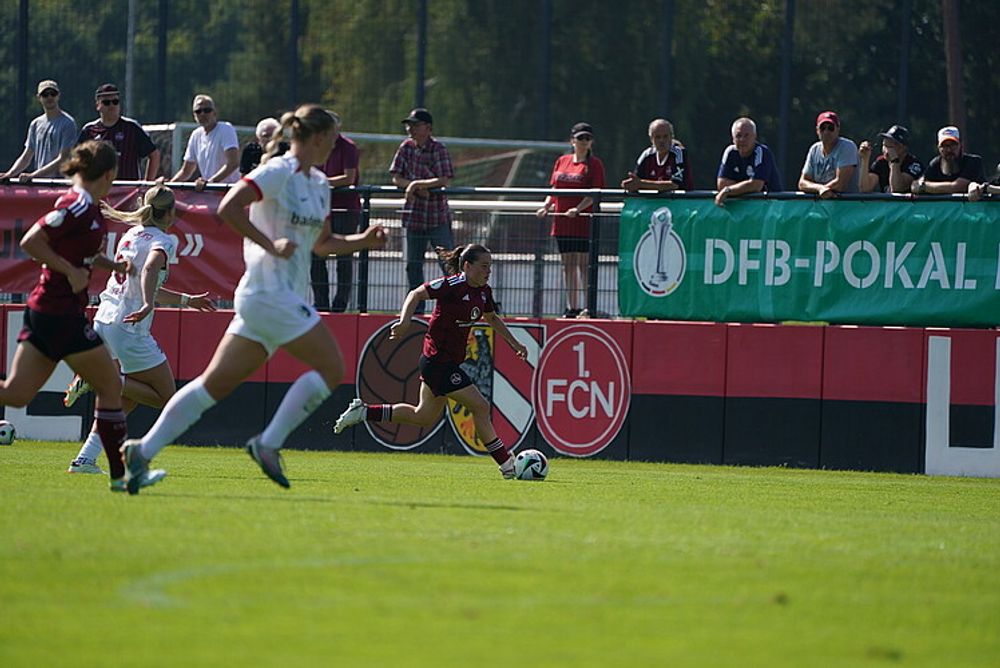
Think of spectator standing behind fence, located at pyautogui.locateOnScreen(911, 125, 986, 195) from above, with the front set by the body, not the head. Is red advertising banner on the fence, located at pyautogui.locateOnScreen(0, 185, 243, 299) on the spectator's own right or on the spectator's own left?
on the spectator's own right

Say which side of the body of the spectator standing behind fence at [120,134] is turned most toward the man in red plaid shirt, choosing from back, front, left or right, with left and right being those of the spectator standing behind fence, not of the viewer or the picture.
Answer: left

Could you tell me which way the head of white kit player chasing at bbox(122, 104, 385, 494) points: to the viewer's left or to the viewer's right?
to the viewer's right

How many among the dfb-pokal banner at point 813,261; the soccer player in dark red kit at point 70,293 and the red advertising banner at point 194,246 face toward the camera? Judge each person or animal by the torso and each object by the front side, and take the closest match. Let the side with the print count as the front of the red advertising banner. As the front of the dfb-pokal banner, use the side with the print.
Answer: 2

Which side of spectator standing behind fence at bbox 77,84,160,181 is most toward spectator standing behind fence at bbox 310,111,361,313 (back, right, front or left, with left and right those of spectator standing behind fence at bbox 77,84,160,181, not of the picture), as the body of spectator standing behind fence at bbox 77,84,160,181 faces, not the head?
left

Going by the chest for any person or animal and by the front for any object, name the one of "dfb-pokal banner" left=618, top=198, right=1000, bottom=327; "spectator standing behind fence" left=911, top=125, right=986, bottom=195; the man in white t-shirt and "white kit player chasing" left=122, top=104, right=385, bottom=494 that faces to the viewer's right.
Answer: the white kit player chasing

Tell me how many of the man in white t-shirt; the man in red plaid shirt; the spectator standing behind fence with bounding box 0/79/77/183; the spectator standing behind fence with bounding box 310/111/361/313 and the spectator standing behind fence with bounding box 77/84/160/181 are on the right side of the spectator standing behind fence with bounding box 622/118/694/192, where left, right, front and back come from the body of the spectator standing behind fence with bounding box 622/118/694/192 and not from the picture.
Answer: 5

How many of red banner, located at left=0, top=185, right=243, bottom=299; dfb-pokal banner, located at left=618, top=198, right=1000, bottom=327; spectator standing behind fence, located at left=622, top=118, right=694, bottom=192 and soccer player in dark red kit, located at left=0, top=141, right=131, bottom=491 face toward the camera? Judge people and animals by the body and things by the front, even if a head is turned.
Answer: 3

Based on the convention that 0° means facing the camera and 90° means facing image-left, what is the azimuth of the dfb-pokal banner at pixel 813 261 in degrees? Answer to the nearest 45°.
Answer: approximately 0°

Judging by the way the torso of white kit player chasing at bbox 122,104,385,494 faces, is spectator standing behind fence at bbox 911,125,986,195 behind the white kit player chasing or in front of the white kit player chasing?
in front

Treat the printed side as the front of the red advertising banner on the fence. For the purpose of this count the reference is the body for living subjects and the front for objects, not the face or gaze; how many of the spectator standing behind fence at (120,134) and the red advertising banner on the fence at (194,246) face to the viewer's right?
0

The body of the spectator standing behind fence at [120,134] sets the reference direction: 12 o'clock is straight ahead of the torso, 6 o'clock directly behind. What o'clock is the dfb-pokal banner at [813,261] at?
The dfb-pokal banner is roughly at 10 o'clock from the spectator standing behind fence.
